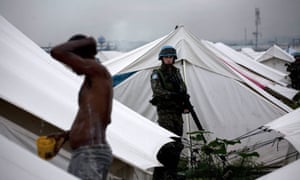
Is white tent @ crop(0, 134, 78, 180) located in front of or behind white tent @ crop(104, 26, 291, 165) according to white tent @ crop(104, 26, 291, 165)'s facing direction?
in front

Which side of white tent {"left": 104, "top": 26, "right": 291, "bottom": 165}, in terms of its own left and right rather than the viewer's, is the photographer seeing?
front

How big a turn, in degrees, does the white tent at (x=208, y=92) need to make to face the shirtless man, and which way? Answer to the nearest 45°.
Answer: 0° — it already faces them

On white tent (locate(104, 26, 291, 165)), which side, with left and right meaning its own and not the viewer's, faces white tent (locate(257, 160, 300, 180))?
front

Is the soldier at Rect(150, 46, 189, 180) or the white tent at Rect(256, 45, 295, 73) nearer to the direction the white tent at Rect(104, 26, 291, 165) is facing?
the soldier
